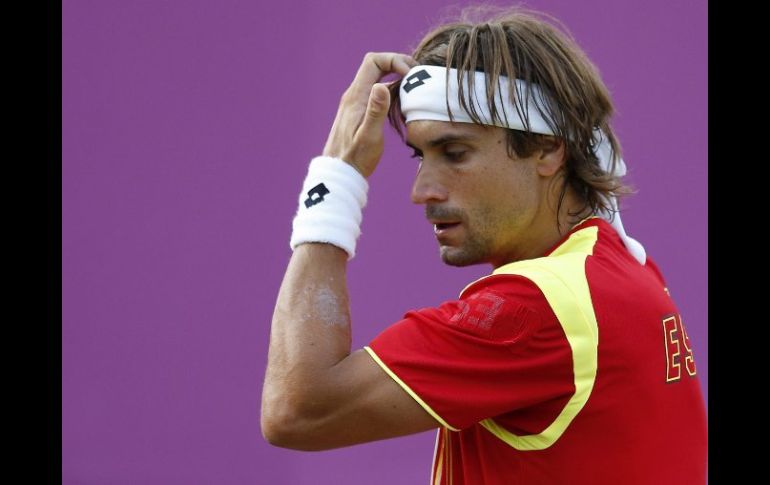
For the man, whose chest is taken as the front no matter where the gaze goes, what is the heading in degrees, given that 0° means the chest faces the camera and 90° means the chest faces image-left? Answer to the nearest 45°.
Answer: approximately 90°
